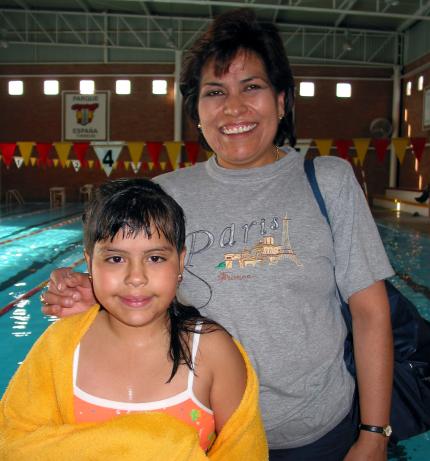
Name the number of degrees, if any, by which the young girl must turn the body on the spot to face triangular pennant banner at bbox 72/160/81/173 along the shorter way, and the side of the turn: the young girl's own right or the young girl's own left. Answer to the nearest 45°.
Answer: approximately 180°

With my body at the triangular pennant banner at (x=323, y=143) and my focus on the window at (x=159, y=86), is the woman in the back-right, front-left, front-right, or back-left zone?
back-left

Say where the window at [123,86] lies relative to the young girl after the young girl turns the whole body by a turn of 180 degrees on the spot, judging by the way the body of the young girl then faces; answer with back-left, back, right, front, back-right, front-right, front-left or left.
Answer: front

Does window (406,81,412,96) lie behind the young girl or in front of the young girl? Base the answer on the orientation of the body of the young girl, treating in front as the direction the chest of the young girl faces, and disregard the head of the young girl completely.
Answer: behind

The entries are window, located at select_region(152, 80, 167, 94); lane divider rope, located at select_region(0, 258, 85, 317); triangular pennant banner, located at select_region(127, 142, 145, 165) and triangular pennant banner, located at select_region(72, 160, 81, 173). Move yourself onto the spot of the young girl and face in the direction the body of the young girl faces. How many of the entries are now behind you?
4

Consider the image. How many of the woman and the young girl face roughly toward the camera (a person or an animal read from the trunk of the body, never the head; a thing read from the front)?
2

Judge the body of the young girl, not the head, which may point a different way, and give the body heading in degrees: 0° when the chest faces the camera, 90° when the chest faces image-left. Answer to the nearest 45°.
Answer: approximately 0°

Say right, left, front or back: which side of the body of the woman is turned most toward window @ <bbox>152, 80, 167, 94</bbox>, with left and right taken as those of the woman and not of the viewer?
back

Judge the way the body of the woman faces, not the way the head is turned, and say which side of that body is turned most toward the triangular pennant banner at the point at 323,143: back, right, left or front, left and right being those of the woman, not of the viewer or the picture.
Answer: back

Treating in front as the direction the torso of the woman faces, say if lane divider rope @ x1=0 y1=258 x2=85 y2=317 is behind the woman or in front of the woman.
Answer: behind

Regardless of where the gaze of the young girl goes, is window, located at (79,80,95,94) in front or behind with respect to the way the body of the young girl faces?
behind
